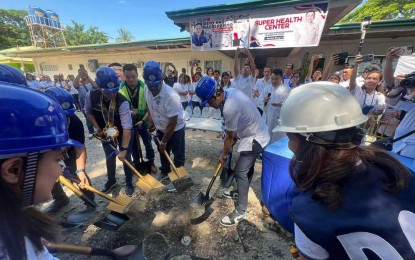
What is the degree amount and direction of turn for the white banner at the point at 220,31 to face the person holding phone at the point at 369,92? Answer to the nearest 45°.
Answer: approximately 45° to its left

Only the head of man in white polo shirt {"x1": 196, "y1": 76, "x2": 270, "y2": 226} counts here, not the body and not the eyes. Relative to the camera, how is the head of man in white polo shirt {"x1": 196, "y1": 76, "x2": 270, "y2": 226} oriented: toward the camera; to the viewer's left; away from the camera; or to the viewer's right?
to the viewer's left

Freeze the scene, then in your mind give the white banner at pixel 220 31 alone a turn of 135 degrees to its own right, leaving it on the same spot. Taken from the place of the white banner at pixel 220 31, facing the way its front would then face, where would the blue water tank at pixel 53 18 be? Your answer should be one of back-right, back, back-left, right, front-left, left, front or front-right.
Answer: front

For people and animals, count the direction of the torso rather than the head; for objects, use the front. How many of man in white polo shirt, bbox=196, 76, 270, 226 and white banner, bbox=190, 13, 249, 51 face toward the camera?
1

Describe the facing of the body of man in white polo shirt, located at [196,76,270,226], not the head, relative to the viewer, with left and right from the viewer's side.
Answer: facing to the left of the viewer

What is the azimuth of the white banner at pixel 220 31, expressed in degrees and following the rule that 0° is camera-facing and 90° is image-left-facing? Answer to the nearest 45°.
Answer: approximately 0°

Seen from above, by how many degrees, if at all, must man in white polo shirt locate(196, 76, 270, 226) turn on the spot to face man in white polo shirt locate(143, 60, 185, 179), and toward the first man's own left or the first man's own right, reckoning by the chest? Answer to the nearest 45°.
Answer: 0° — they already face them

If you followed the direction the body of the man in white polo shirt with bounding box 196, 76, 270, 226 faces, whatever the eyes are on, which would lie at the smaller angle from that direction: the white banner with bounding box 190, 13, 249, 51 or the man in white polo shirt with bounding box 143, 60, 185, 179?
the man in white polo shirt

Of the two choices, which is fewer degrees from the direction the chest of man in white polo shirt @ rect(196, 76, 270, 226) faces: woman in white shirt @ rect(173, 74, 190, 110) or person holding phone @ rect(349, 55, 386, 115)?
the woman in white shirt

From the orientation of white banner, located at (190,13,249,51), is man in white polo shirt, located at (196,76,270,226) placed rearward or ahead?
ahead

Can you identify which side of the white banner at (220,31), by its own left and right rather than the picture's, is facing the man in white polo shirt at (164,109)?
front

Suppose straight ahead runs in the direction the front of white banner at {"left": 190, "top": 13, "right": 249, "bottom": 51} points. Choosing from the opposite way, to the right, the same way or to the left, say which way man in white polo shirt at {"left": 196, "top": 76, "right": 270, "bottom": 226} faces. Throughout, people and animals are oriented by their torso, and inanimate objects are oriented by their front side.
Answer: to the right

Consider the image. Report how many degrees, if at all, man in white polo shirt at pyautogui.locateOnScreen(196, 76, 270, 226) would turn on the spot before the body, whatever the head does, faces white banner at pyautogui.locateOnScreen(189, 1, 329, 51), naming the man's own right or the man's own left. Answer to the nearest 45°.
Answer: approximately 90° to the man's own right

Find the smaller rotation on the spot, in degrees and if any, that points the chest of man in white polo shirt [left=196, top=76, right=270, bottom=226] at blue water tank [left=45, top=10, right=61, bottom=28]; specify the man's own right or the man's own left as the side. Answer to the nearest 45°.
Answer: approximately 45° to the man's own right

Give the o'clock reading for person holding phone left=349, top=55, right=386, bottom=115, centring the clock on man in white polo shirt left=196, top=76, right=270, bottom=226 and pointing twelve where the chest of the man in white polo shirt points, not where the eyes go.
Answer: The person holding phone is roughly at 5 o'clock from the man in white polo shirt.
